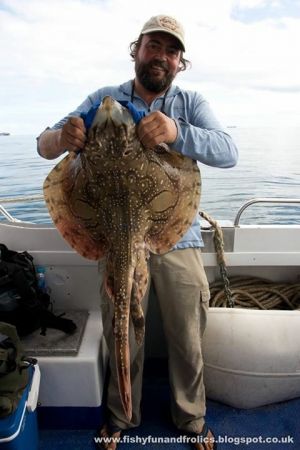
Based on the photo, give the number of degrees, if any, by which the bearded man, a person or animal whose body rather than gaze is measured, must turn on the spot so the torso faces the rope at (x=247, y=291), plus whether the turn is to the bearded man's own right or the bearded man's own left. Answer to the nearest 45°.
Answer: approximately 135° to the bearded man's own left

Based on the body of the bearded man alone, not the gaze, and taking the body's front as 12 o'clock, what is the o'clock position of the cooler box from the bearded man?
The cooler box is roughly at 2 o'clock from the bearded man.

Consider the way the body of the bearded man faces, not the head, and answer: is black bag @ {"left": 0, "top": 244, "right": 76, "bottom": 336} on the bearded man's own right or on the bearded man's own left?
on the bearded man's own right

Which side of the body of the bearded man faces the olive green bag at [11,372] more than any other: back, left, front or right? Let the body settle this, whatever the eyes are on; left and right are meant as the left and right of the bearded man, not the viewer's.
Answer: right

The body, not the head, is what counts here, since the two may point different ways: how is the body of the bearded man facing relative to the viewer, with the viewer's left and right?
facing the viewer
